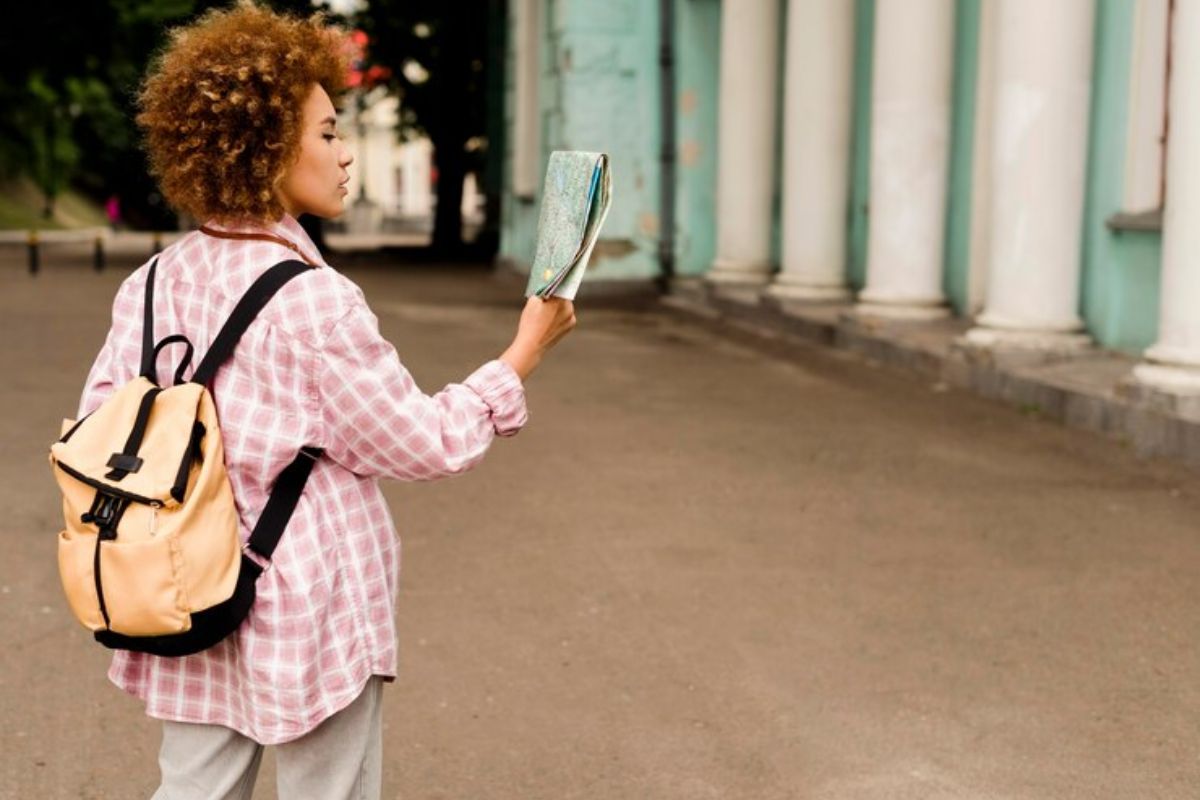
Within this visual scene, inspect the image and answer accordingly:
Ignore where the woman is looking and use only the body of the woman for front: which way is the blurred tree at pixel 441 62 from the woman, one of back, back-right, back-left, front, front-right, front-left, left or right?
front-left

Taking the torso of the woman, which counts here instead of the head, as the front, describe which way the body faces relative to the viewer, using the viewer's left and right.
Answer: facing away from the viewer and to the right of the viewer

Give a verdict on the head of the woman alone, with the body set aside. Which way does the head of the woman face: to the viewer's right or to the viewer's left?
to the viewer's right
